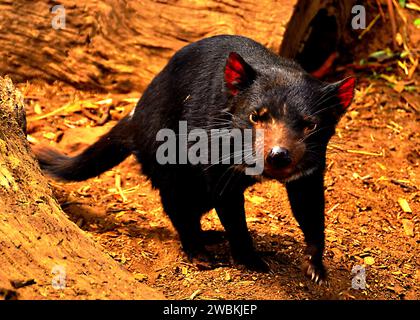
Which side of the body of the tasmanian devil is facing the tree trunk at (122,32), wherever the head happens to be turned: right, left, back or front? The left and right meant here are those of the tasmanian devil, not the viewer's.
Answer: back

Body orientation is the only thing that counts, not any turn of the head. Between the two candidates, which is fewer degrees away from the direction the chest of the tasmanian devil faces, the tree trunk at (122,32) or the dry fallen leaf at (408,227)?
the dry fallen leaf

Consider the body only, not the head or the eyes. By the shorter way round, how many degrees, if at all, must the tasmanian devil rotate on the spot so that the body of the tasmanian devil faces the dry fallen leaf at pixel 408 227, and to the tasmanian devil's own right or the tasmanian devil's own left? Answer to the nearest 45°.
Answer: approximately 90° to the tasmanian devil's own left

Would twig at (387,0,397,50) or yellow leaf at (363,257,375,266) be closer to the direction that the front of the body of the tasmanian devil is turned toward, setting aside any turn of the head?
the yellow leaf

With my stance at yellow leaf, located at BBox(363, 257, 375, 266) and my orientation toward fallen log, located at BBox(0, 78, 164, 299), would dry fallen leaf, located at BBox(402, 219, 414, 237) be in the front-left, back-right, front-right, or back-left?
back-right

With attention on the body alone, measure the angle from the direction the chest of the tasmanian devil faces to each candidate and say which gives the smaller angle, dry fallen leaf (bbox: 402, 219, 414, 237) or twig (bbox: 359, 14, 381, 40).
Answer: the dry fallen leaf

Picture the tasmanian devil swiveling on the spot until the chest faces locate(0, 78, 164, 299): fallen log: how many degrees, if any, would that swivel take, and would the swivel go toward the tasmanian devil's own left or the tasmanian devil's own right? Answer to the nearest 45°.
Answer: approximately 90° to the tasmanian devil's own right

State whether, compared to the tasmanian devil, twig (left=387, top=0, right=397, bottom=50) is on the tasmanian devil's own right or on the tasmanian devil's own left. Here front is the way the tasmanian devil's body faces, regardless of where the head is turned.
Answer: on the tasmanian devil's own left

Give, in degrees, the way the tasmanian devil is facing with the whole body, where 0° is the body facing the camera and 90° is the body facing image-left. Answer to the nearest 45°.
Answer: approximately 315°

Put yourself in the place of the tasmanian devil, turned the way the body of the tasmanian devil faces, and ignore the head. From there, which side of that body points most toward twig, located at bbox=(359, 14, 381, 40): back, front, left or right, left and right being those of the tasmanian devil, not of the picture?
left

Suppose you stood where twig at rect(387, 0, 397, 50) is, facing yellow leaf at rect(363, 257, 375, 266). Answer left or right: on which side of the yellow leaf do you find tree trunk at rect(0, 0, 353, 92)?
right
